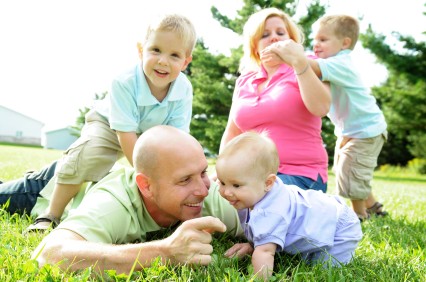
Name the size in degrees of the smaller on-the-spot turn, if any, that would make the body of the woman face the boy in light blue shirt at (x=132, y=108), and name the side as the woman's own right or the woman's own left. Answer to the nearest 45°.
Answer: approximately 45° to the woman's own right

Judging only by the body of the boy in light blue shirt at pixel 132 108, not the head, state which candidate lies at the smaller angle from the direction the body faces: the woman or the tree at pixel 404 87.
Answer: the woman

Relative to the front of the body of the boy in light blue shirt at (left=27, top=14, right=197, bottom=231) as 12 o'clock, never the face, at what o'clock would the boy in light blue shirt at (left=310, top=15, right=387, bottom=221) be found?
the boy in light blue shirt at (left=310, top=15, right=387, bottom=221) is roughly at 10 o'clock from the boy in light blue shirt at (left=27, top=14, right=197, bottom=231).

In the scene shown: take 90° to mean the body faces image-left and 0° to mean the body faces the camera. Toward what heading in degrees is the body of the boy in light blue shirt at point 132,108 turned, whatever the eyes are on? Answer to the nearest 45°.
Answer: approximately 315°

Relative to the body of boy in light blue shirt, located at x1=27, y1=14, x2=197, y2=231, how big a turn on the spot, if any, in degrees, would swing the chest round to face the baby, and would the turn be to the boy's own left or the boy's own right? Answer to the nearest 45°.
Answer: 0° — they already face them

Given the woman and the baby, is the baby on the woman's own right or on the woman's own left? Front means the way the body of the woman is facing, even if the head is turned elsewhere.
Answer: on the woman's own left

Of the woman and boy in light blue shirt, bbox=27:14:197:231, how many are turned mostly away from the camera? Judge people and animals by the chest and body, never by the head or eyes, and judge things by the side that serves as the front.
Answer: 0

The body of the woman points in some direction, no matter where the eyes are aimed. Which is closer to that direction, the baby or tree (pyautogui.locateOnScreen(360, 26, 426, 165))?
the baby

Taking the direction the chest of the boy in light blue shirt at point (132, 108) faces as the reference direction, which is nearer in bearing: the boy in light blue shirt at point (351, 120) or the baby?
the baby

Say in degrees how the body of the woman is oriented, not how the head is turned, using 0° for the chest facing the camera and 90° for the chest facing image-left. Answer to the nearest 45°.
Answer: approximately 45°
